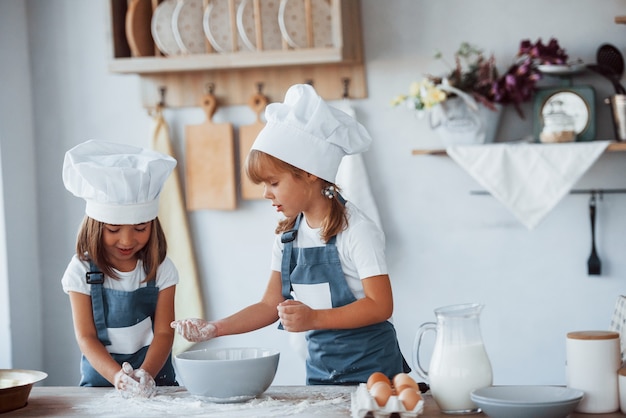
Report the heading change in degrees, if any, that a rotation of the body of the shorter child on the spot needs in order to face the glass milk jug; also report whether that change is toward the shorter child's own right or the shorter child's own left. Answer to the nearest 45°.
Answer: approximately 45° to the shorter child's own left

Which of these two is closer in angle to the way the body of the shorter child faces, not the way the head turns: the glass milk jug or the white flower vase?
the glass milk jug

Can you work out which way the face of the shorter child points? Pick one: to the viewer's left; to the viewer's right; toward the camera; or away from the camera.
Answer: toward the camera

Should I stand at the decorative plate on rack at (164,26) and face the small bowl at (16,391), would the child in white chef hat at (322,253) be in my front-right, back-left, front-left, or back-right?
front-left

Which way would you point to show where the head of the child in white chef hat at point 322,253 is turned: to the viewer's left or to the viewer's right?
to the viewer's left

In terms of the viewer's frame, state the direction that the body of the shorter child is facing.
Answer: toward the camera

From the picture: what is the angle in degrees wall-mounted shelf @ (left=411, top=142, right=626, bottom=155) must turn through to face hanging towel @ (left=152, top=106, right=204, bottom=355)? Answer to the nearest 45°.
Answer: approximately 90° to its right

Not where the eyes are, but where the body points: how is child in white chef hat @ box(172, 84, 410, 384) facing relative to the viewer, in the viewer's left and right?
facing the viewer and to the left of the viewer

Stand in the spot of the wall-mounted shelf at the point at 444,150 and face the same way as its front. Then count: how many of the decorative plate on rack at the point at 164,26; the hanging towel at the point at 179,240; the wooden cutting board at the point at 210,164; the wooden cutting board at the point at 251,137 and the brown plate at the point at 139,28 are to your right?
5

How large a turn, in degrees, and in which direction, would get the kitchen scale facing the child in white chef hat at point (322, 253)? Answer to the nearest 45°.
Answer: approximately 45° to its right

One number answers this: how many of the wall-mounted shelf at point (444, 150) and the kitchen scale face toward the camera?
2

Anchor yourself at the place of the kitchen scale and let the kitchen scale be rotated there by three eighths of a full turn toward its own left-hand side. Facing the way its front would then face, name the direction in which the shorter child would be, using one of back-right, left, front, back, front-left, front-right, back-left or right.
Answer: back

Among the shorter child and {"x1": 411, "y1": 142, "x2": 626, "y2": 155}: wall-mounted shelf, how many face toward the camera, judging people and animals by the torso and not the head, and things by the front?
2

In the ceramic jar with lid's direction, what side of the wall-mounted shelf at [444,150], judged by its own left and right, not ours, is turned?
front

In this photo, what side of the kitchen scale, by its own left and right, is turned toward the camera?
front
